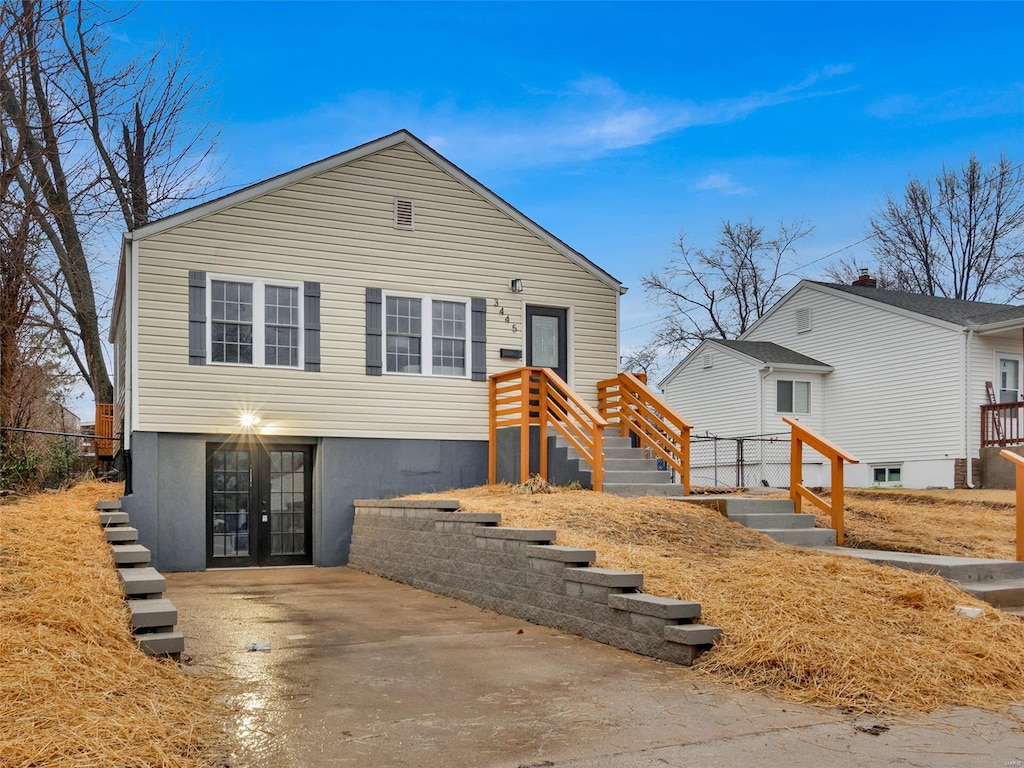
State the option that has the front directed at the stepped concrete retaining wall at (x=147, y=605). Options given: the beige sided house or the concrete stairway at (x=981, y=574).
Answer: the beige sided house

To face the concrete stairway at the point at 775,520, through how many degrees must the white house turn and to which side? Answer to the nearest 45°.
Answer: approximately 45° to its right

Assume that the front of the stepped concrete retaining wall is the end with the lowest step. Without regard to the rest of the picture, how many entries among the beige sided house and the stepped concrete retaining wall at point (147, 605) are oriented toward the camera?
2

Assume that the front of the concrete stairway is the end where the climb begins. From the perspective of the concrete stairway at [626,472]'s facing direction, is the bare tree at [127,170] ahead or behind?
behind

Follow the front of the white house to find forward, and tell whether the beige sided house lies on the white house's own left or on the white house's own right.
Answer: on the white house's own right

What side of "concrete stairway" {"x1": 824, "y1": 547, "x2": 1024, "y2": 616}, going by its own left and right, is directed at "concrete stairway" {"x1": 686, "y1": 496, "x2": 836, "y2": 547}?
back

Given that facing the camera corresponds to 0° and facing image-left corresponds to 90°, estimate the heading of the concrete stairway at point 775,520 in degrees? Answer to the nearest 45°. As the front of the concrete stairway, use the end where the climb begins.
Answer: approximately 315°

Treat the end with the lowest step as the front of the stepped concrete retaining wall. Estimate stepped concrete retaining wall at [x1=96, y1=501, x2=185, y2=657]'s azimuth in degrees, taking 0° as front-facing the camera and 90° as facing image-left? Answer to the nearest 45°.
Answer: approximately 0°

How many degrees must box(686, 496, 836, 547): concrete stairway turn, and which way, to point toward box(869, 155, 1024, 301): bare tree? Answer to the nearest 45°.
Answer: approximately 135° to its left

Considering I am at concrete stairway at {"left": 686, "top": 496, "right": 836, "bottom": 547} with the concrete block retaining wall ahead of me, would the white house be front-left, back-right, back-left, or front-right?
back-right
